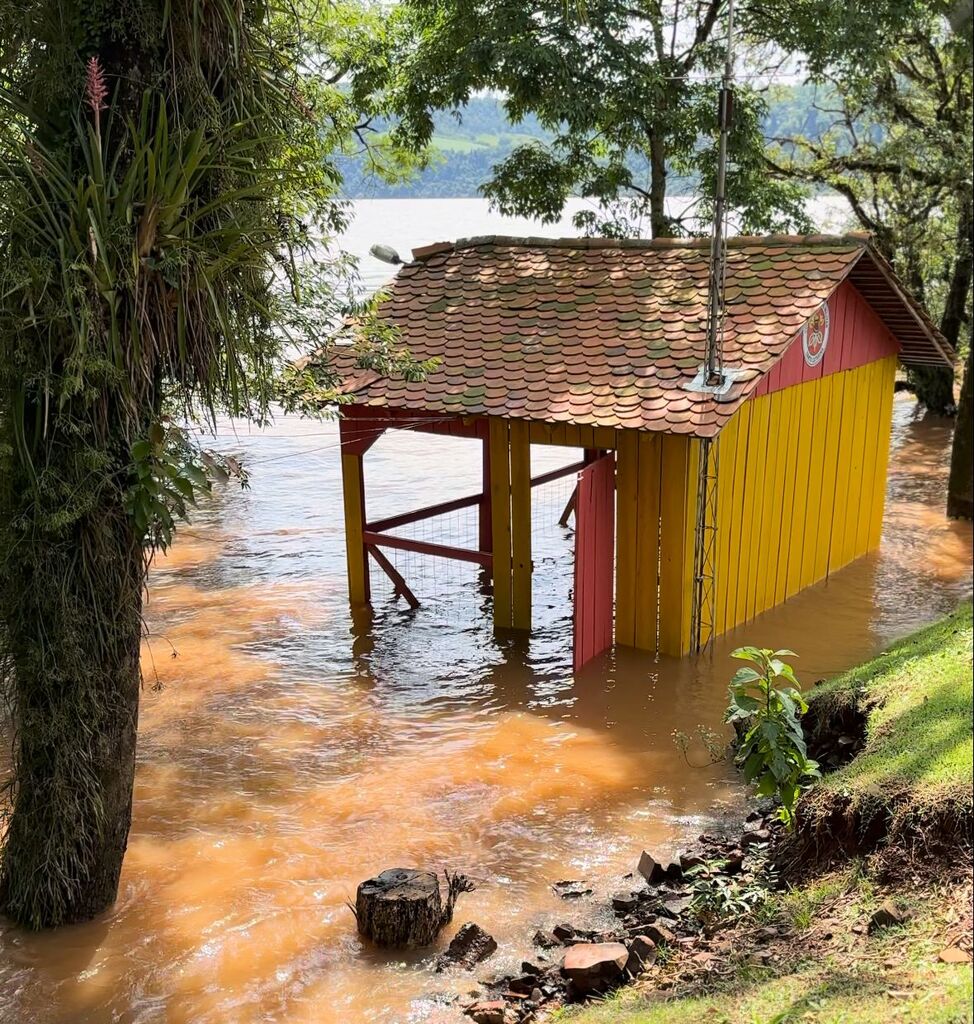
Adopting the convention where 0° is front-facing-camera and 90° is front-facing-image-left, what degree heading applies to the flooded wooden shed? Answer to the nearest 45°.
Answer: approximately 45°

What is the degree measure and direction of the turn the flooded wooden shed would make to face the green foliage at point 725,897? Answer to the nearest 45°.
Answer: approximately 45° to its left

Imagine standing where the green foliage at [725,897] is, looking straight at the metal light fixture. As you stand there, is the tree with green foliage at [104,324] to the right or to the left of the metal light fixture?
left

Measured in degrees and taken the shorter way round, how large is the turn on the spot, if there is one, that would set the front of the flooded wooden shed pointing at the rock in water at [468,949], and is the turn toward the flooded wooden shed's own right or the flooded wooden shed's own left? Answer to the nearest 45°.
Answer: approximately 45° to the flooded wooden shed's own left

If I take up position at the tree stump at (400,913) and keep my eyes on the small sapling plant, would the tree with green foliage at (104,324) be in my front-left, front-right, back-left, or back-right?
back-left

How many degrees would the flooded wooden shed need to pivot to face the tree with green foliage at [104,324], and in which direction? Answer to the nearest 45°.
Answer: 0° — it already faces it

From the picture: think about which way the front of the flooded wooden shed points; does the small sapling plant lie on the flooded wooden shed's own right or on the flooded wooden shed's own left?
on the flooded wooden shed's own left
